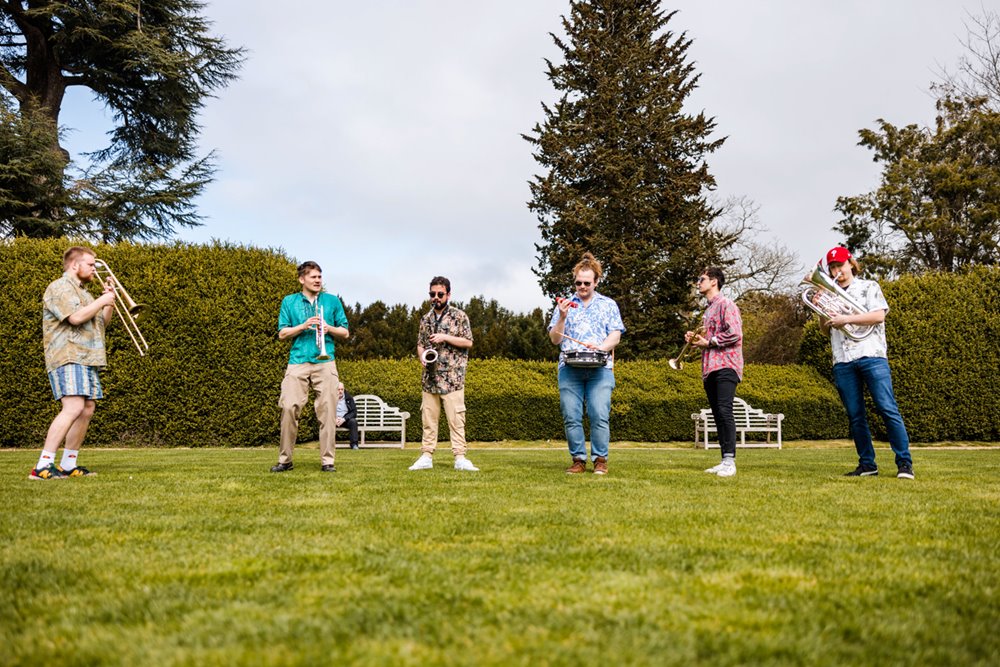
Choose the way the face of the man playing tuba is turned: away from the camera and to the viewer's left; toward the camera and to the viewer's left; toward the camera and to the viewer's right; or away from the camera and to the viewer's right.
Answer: toward the camera and to the viewer's left

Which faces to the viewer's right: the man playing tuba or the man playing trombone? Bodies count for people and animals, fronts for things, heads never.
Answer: the man playing trombone

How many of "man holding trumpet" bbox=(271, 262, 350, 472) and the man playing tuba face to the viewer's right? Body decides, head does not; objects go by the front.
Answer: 0

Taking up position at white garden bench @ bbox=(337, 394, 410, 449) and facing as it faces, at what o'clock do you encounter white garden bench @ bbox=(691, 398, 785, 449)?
white garden bench @ bbox=(691, 398, 785, 449) is roughly at 9 o'clock from white garden bench @ bbox=(337, 394, 410, 449).

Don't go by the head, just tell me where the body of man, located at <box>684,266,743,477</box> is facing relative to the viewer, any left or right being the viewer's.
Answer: facing to the left of the viewer

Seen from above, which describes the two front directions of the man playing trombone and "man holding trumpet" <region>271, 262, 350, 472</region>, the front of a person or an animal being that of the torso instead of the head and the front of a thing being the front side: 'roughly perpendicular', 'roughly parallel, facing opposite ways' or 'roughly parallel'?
roughly perpendicular

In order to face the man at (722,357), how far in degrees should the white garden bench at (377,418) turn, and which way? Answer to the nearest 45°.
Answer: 0° — it already faces them

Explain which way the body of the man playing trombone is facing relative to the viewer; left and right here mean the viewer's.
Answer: facing to the right of the viewer

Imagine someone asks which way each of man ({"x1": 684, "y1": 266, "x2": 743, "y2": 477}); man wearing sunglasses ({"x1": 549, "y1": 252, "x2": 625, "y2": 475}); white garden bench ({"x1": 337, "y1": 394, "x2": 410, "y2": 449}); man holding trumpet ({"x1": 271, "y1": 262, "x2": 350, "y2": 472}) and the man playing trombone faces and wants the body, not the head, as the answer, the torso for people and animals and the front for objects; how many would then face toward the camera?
3

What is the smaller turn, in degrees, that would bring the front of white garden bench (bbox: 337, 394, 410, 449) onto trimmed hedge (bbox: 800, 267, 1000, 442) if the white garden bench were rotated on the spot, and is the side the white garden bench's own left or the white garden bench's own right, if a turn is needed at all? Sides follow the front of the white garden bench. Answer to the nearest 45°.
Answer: approximately 90° to the white garden bench's own left

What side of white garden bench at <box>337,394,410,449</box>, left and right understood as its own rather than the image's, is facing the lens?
front

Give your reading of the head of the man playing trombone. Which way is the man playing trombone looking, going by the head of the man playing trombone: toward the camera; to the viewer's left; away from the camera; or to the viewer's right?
to the viewer's right

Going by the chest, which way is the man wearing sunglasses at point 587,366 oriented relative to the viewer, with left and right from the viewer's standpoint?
facing the viewer

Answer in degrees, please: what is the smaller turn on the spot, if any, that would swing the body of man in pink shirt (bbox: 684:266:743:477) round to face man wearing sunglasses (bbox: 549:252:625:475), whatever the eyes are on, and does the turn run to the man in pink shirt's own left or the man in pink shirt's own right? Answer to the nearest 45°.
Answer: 0° — they already face them
